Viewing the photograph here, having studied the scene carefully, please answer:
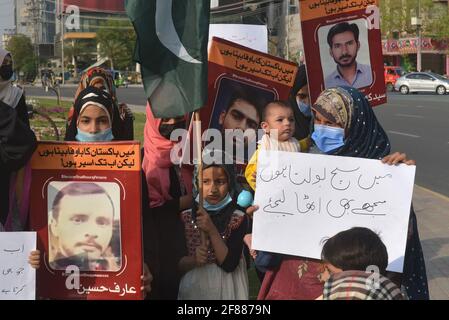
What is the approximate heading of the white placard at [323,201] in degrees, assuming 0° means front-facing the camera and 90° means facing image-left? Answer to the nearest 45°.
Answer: approximately 0°

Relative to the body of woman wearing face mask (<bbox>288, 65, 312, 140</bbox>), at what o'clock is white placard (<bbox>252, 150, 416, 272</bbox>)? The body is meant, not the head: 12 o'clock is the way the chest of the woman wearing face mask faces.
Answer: The white placard is roughly at 12 o'clock from the woman wearing face mask.

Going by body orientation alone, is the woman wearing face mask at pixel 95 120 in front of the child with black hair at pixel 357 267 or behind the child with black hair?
in front
